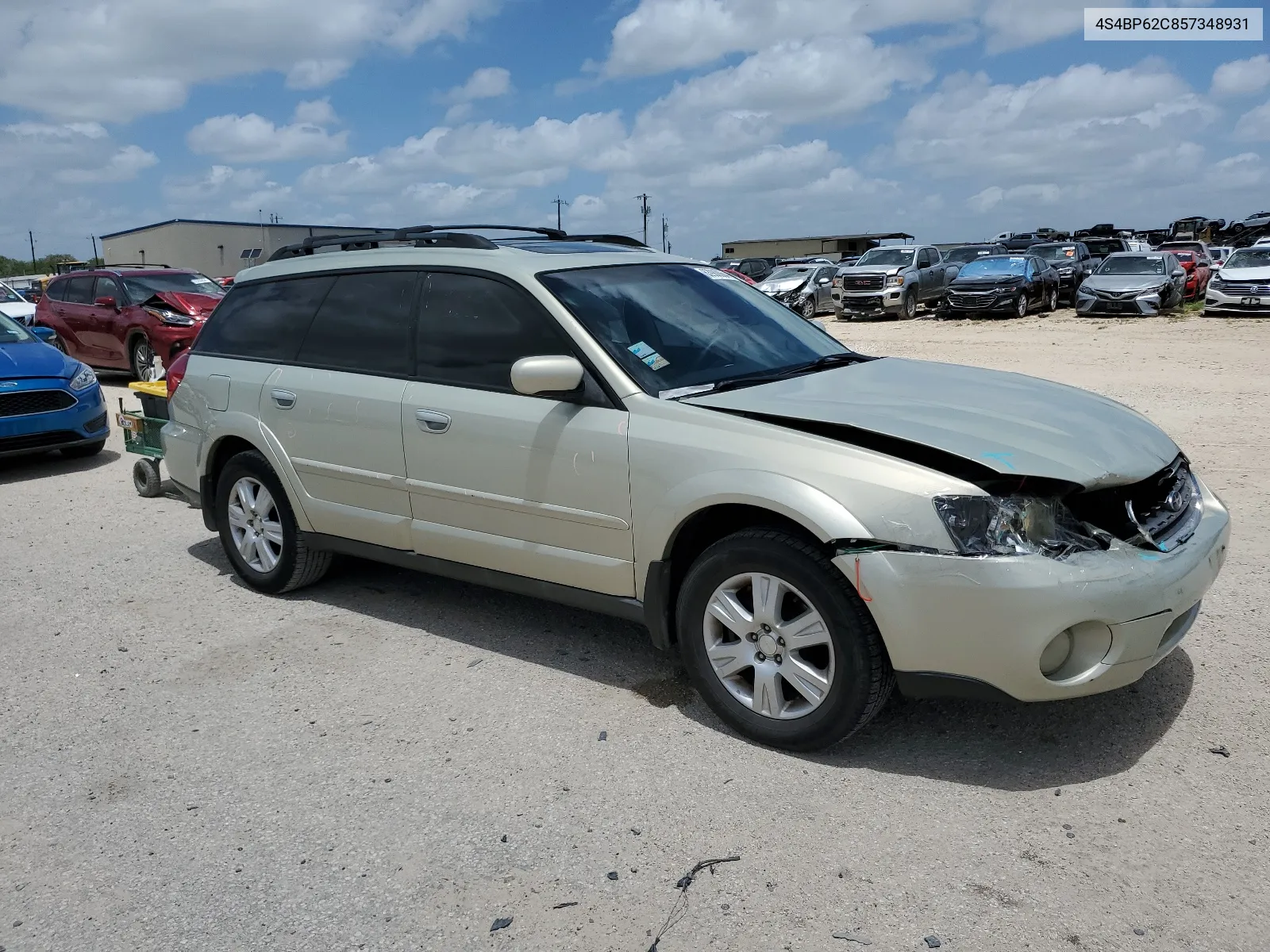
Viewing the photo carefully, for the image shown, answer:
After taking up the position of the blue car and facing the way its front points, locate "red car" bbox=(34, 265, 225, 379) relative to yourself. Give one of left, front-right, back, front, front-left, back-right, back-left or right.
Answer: back-left

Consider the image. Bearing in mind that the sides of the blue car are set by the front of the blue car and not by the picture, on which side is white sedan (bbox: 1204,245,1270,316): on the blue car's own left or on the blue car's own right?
on the blue car's own left

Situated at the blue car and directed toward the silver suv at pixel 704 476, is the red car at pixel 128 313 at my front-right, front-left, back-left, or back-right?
back-left

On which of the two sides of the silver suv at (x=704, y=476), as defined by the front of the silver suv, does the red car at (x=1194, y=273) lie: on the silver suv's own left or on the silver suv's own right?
on the silver suv's own left

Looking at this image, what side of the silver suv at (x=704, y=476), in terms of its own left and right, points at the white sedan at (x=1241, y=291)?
left

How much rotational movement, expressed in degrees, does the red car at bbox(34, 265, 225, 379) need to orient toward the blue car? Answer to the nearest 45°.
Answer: approximately 45° to its right

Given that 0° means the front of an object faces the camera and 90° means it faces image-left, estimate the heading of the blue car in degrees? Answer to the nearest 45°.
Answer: approximately 315°

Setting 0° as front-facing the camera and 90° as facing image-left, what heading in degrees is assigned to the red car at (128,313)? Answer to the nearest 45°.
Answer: approximately 315°

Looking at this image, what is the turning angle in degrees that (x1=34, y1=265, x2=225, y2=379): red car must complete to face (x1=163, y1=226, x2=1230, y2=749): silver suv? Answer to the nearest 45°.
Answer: approximately 45° to its right

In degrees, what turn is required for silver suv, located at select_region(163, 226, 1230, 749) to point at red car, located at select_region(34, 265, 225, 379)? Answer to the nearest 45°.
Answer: approximately 180°
